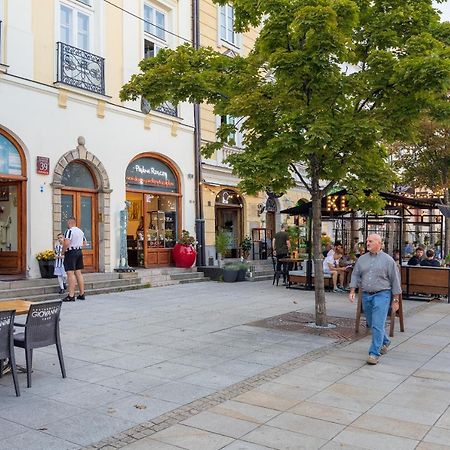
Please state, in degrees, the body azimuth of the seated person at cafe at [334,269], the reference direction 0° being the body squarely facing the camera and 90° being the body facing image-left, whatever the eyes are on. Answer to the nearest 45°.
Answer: approximately 270°

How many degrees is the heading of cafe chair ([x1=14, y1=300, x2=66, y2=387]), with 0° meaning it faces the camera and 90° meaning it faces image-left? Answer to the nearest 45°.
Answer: approximately 135°

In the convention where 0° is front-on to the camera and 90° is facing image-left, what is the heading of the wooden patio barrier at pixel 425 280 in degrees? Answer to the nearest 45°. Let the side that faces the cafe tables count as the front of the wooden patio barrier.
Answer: approximately 180°

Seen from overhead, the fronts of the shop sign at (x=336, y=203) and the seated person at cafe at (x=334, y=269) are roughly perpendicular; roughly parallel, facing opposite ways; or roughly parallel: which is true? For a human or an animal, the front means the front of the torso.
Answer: roughly perpendicular

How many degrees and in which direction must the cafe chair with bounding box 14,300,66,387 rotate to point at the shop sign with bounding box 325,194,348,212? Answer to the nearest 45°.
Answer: approximately 90° to its right

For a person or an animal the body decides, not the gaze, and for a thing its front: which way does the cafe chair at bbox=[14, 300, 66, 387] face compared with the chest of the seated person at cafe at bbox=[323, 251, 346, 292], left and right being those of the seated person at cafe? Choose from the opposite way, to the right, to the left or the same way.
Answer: the opposite way

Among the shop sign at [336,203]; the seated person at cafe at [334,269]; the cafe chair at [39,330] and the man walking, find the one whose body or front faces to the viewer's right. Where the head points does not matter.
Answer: the seated person at cafe

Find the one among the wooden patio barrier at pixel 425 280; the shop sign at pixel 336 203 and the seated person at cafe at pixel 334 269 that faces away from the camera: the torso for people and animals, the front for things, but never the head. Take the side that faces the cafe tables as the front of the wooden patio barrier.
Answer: the wooden patio barrier

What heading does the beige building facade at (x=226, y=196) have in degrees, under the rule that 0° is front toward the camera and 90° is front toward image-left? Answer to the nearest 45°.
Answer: approximately 315°

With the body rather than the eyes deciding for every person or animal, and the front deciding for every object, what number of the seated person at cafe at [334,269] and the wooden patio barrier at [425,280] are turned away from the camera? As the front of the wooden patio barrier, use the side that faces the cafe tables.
1

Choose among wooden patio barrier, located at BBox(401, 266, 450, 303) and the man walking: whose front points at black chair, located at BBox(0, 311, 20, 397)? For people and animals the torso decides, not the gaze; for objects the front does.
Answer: the man walking
